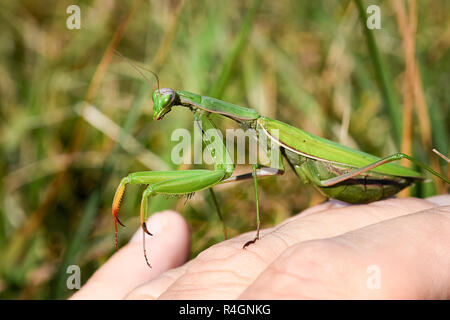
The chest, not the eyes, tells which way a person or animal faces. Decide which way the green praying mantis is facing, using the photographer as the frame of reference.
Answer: facing to the left of the viewer
